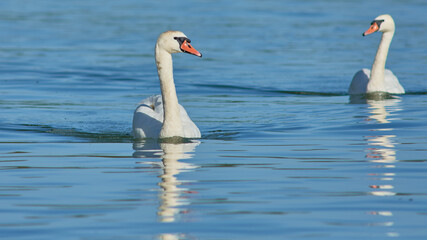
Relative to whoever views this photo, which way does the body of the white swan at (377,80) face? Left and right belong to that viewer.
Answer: facing the viewer

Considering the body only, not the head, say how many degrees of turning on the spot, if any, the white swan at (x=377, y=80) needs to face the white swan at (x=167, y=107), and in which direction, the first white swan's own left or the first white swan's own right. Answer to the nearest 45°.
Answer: approximately 45° to the first white swan's own right
